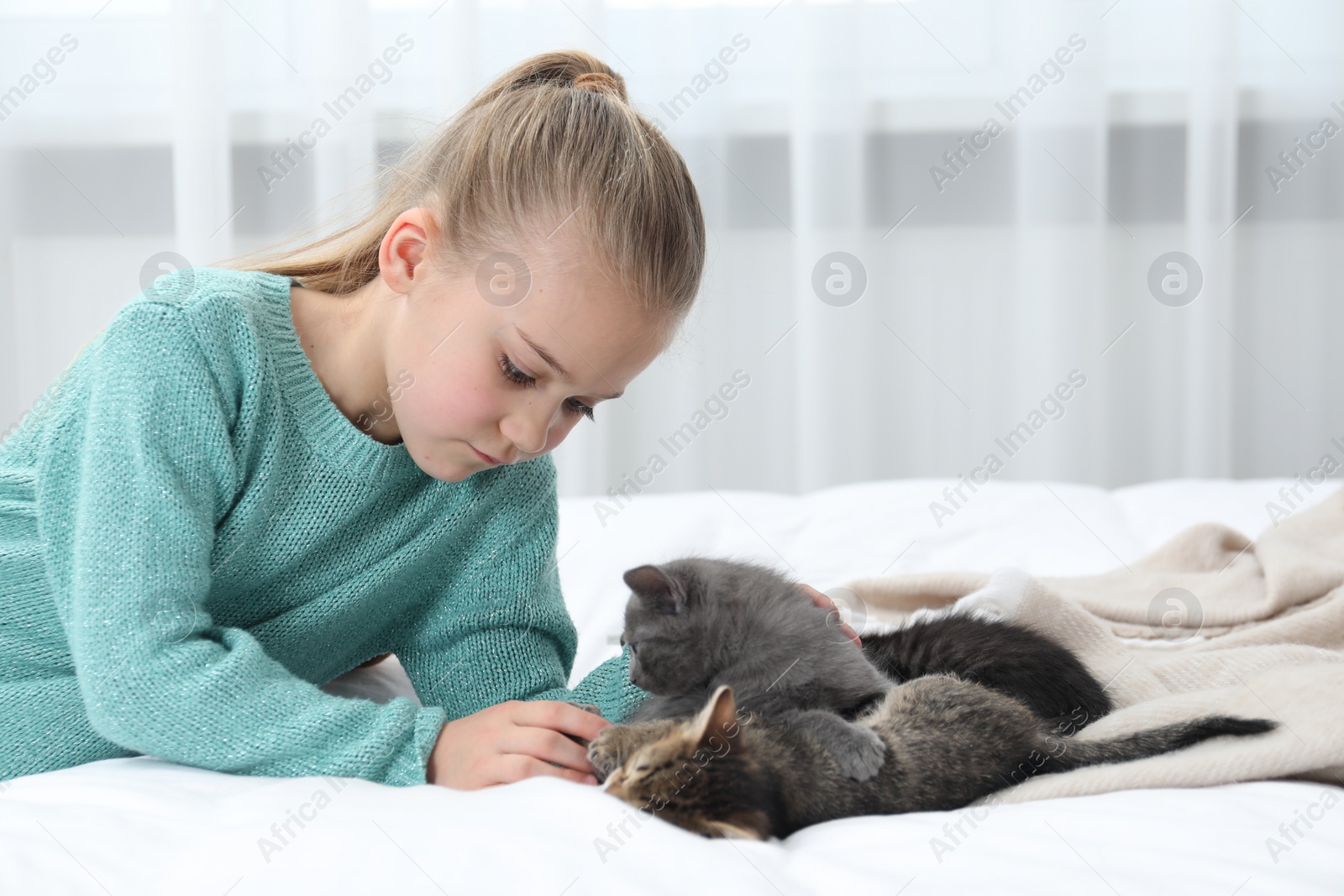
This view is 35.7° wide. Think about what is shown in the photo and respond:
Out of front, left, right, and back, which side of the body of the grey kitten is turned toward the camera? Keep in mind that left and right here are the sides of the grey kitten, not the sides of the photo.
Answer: left
